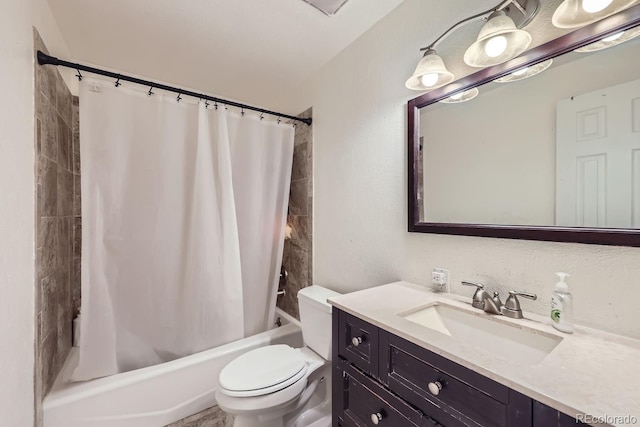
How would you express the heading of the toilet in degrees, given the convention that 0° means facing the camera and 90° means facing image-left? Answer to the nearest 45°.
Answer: approximately 45°

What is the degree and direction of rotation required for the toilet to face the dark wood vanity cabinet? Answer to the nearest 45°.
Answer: approximately 90° to its left

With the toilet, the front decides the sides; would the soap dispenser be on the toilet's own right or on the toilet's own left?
on the toilet's own left

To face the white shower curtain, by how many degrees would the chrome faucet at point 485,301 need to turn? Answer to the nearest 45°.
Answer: approximately 45° to its right
